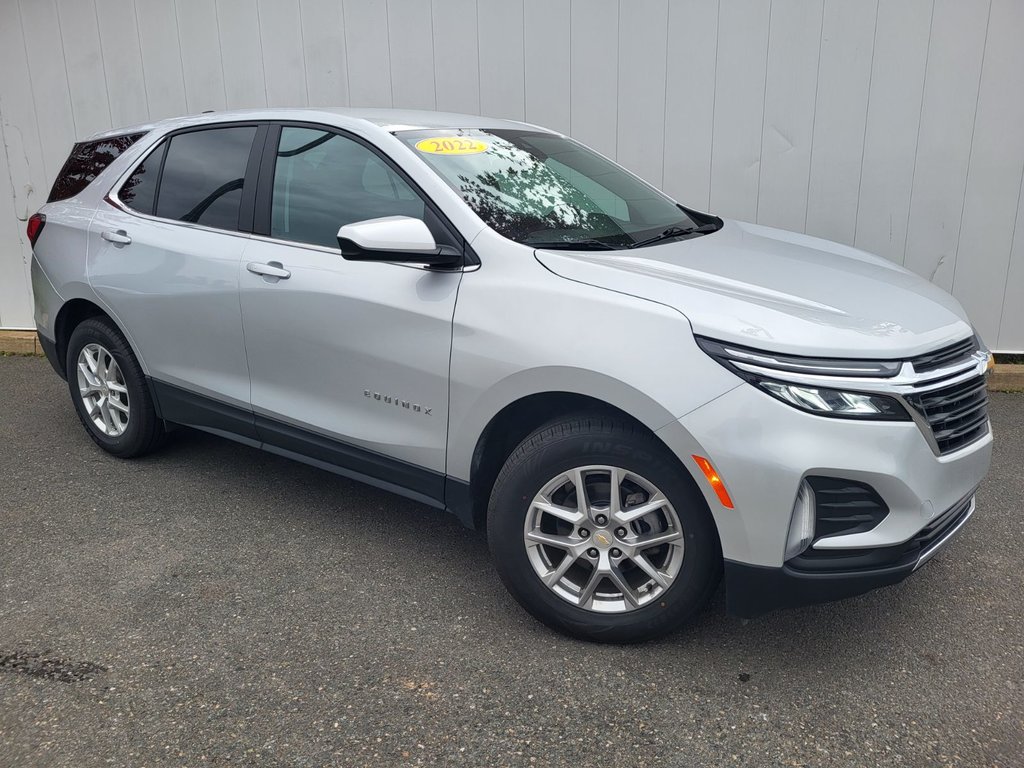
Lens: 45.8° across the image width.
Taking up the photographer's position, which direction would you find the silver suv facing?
facing the viewer and to the right of the viewer
